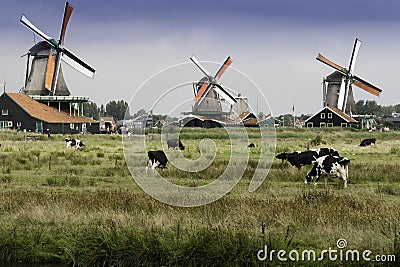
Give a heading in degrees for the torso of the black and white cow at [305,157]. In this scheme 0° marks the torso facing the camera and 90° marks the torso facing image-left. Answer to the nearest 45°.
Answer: approximately 90°

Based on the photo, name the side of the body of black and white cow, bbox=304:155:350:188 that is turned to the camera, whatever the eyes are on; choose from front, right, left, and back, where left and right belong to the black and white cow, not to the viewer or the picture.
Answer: left

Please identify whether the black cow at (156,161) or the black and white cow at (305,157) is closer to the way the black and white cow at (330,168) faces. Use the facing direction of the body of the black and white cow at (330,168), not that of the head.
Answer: the black cow

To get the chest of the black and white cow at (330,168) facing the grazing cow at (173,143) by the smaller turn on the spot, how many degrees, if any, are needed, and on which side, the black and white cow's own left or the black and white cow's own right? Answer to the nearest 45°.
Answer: approximately 45° to the black and white cow's own right

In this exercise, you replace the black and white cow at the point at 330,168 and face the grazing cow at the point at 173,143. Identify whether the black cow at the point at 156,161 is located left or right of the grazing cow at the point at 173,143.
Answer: left
